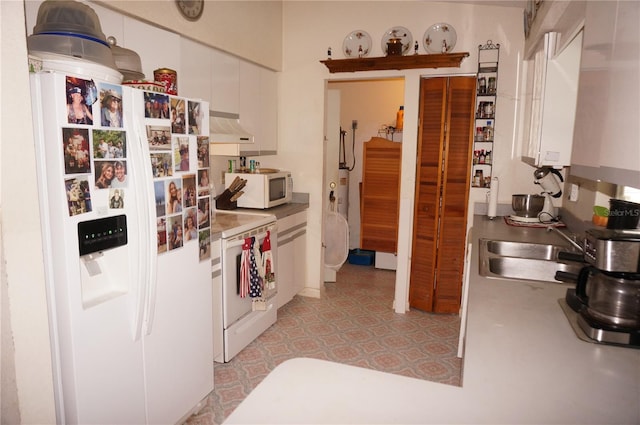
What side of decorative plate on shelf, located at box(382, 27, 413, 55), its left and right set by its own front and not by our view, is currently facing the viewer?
front

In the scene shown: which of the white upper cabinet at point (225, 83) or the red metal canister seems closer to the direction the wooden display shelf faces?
the red metal canister

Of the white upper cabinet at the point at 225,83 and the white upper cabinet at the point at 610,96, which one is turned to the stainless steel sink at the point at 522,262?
the white upper cabinet at the point at 225,83

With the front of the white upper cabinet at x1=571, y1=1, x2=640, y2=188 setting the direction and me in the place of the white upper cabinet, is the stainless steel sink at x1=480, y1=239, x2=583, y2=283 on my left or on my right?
on my right

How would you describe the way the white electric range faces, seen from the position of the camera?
facing the viewer and to the right of the viewer

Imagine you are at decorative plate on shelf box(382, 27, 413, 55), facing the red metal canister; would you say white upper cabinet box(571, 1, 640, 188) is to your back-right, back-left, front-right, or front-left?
front-left

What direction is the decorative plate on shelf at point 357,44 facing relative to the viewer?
toward the camera

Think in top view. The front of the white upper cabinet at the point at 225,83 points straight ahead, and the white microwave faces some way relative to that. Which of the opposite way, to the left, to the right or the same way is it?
the same way

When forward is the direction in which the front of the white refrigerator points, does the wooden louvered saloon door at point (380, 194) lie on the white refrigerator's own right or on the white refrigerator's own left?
on the white refrigerator's own left

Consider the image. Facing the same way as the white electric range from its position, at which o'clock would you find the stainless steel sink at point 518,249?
The stainless steel sink is roughly at 11 o'clock from the white electric range.

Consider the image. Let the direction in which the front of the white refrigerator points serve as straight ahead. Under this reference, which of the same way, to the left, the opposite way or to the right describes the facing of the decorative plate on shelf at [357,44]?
to the right

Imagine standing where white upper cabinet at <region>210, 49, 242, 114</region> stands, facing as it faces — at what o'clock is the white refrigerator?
The white refrigerator is roughly at 2 o'clock from the white upper cabinet.

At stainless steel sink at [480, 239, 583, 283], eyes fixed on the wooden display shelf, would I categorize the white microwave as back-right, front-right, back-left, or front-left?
front-left

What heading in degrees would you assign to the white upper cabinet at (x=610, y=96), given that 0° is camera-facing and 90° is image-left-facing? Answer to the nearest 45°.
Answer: approximately 45°

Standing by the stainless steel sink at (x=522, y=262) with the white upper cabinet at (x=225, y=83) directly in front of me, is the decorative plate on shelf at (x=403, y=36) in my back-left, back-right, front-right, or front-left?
front-right

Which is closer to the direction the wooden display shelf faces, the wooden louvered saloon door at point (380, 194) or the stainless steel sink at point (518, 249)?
the stainless steel sink

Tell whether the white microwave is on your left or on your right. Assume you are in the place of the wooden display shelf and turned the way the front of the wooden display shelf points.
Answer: on your right
